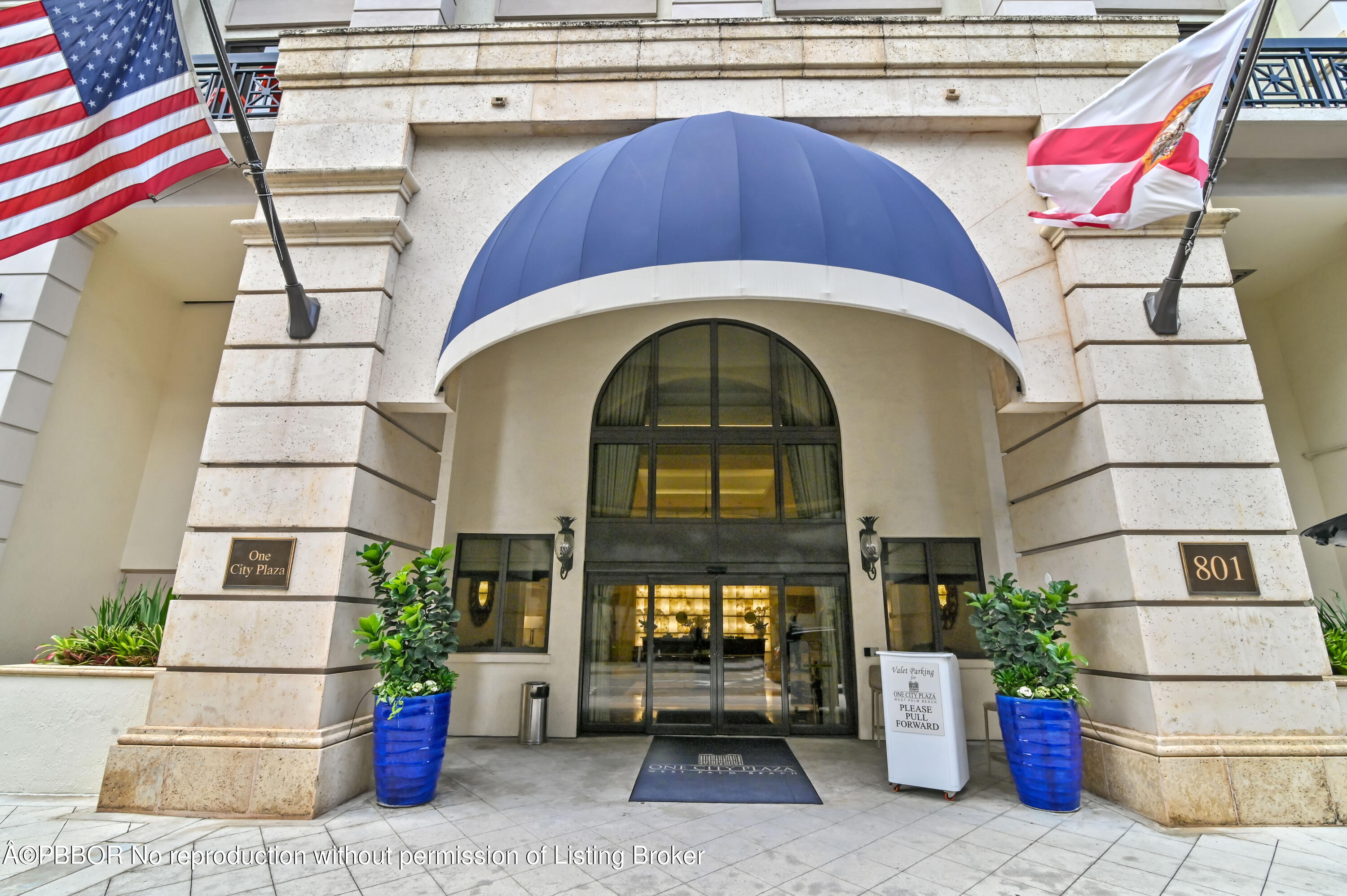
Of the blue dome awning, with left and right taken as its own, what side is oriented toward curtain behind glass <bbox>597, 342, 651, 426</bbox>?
back

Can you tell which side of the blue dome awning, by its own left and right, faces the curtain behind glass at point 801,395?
back

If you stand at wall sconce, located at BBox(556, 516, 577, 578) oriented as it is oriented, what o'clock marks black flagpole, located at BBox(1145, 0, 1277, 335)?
The black flagpole is roughly at 10 o'clock from the wall sconce.

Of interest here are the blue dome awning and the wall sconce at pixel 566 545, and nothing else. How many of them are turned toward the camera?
2

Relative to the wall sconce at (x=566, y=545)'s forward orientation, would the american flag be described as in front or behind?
in front

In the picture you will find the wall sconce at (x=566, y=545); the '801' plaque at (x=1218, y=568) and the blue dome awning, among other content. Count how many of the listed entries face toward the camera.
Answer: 3

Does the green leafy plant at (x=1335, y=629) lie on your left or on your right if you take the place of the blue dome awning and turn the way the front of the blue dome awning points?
on your left

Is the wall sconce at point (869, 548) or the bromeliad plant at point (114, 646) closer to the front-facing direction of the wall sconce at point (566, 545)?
the bromeliad plant

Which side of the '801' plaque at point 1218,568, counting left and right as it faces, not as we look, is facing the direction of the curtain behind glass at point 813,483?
right

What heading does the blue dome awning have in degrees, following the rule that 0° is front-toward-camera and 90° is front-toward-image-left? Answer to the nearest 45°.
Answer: approximately 0°

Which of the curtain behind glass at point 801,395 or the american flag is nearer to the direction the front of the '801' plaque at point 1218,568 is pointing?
the american flag

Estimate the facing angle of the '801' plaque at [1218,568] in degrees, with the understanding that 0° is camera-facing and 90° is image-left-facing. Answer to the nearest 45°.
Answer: approximately 0°

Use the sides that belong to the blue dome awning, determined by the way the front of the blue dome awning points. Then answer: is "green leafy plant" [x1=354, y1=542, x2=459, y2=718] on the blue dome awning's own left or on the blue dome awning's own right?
on the blue dome awning's own right

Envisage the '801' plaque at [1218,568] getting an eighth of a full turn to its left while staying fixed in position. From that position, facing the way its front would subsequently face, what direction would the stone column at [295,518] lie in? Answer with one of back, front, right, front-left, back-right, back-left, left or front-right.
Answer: right

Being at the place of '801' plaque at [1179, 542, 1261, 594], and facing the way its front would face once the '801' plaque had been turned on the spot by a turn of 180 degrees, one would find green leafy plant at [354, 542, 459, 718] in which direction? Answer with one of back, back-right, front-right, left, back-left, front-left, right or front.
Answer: back-left
